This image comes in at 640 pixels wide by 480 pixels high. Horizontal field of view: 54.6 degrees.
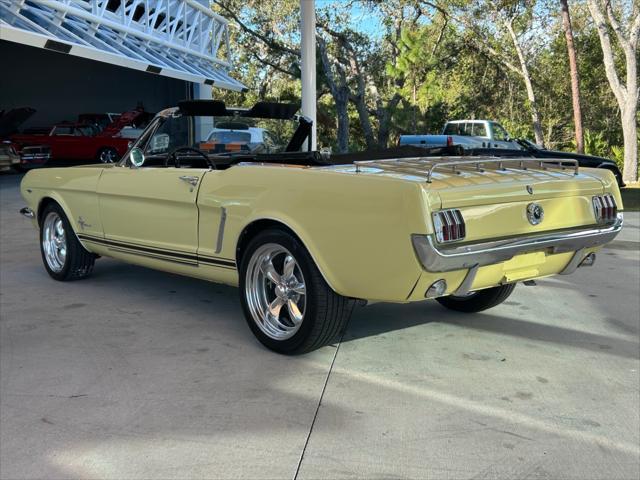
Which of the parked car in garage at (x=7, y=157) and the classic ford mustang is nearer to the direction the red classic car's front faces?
the classic ford mustang

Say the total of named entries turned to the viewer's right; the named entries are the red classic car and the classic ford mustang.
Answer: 0

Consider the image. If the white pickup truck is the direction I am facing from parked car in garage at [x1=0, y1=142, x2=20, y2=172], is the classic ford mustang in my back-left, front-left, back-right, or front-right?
front-right

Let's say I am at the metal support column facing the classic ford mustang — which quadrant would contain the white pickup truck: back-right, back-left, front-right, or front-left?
back-left

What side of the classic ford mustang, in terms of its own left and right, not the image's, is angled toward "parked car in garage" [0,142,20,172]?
front

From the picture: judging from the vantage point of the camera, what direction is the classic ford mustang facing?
facing away from the viewer and to the left of the viewer

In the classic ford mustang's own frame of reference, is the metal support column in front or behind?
in front

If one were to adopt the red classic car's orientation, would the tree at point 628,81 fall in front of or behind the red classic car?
in front

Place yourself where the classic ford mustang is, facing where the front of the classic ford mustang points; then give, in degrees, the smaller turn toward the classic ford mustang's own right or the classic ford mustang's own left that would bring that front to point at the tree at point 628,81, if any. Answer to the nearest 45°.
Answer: approximately 90° to the classic ford mustang's own right
